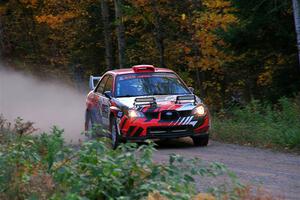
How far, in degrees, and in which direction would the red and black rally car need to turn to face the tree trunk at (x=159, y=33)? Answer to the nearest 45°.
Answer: approximately 135° to its left

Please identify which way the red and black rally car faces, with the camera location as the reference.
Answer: facing the viewer and to the right of the viewer
